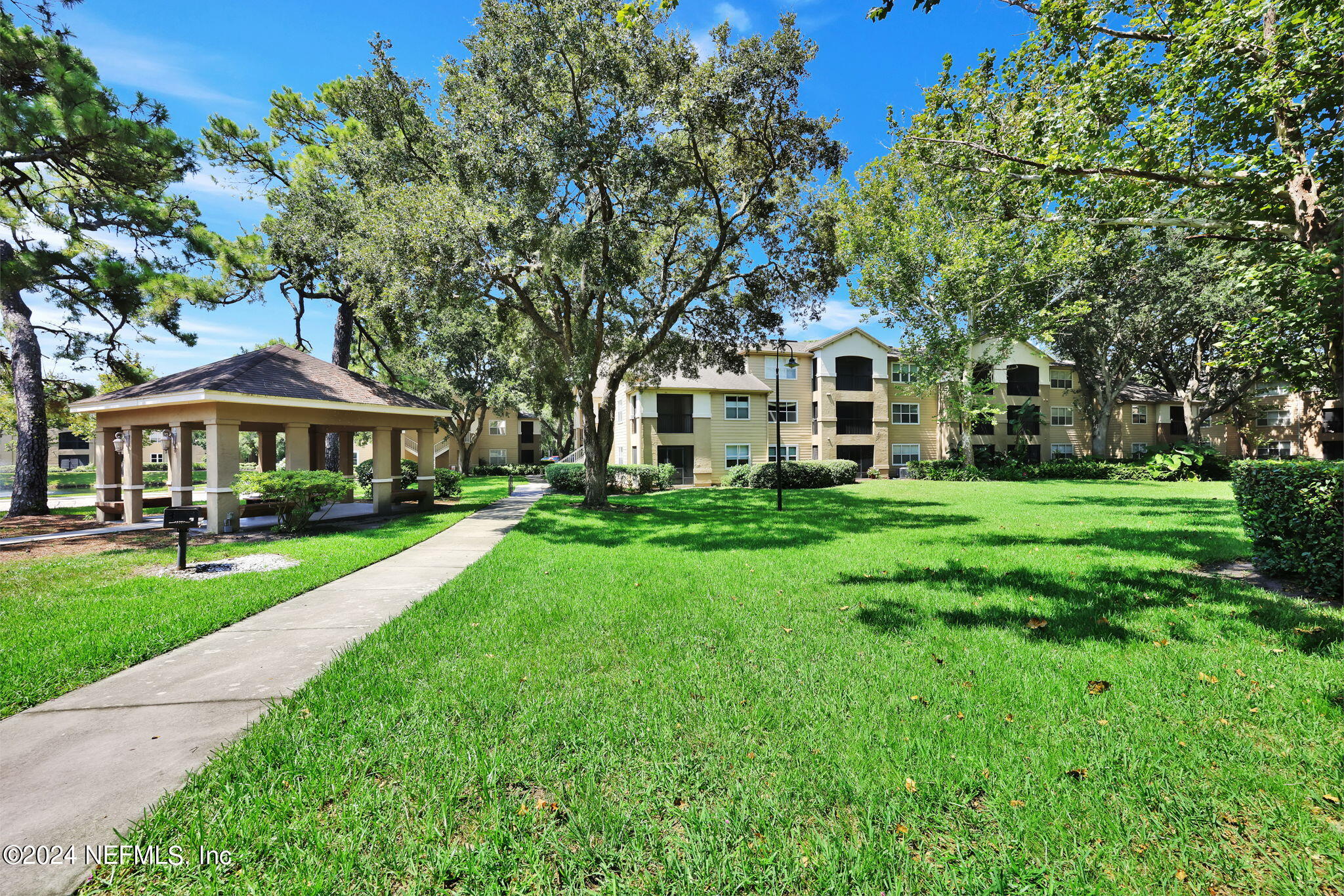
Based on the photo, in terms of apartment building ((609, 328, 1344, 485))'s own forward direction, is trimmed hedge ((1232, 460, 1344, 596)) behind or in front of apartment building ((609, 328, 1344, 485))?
in front

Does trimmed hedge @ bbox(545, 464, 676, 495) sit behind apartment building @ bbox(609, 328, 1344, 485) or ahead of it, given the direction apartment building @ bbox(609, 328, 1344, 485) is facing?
ahead

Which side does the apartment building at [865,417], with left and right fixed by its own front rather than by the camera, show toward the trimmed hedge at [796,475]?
front

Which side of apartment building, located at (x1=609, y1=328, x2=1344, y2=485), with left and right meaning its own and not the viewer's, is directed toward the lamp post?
front

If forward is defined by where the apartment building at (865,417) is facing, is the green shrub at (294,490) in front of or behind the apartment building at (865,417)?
in front

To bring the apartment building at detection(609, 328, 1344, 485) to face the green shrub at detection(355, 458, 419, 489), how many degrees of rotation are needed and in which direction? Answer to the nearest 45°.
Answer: approximately 45° to its right

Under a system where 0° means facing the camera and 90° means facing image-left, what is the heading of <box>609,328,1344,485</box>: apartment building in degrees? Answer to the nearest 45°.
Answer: approximately 0°
